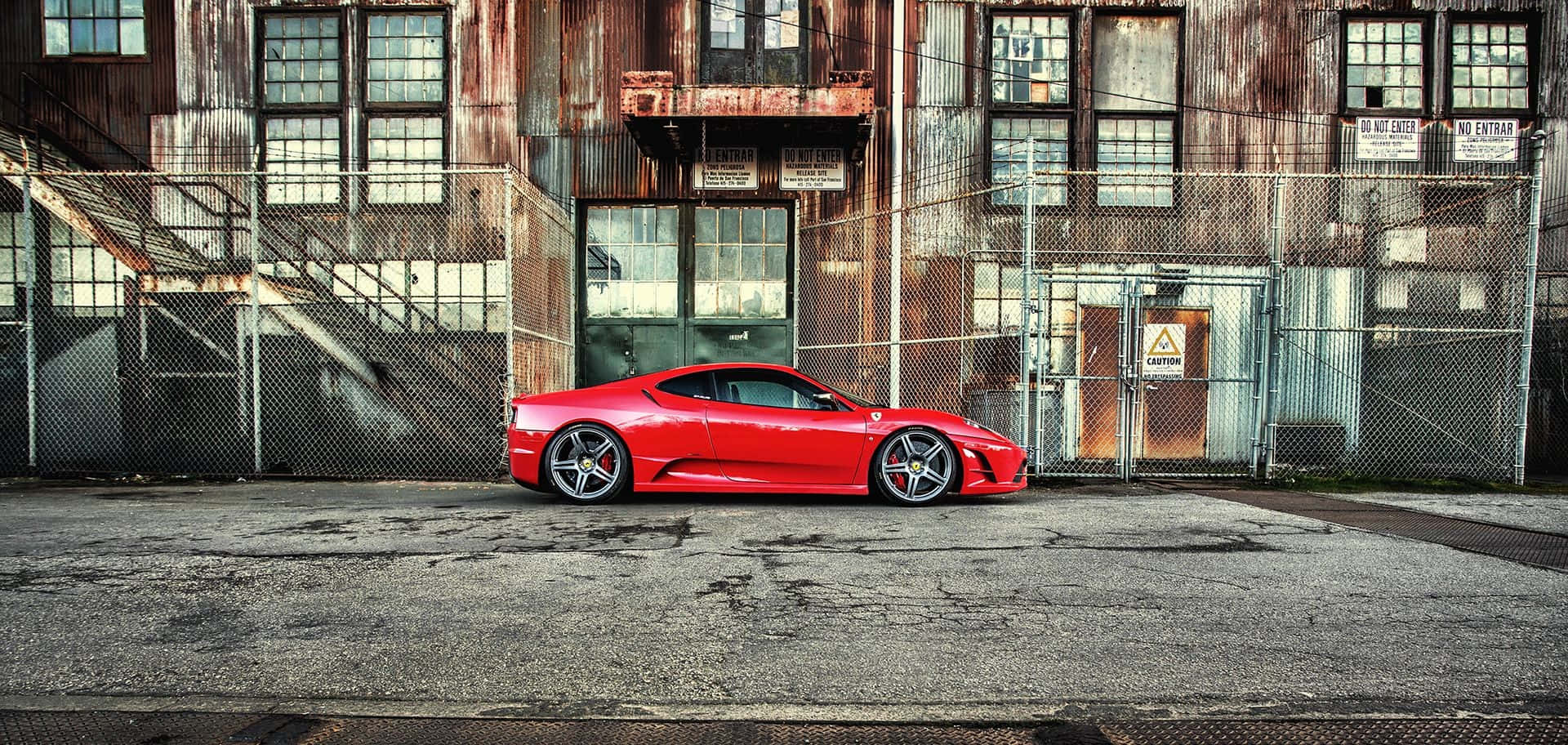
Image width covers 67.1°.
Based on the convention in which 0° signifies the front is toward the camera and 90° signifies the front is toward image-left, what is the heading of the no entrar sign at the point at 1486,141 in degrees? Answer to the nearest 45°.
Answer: approximately 0°

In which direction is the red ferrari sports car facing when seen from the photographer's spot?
facing to the right of the viewer

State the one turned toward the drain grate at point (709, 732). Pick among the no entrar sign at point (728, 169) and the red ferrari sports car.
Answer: the no entrar sign

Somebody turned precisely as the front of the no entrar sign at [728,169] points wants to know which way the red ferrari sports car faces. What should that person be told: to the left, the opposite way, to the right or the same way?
to the left

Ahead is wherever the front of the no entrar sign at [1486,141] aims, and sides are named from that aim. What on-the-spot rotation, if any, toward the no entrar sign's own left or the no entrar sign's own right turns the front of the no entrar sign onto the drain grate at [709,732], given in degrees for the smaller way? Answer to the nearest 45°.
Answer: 0° — it already faces it

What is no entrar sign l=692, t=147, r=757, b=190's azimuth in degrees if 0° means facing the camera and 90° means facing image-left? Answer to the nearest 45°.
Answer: approximately 0°

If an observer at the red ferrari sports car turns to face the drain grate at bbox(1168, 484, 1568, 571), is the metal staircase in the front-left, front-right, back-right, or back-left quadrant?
back-left

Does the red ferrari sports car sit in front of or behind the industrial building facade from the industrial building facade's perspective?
in front

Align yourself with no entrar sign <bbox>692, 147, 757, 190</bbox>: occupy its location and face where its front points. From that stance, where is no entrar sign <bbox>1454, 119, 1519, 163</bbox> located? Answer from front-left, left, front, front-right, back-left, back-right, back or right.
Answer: left

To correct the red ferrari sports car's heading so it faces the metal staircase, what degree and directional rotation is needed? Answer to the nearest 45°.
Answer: approximately 135° to its left

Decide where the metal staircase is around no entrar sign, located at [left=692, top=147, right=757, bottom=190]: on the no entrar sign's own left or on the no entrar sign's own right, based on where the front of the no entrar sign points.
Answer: on the no entrar sign's own right
